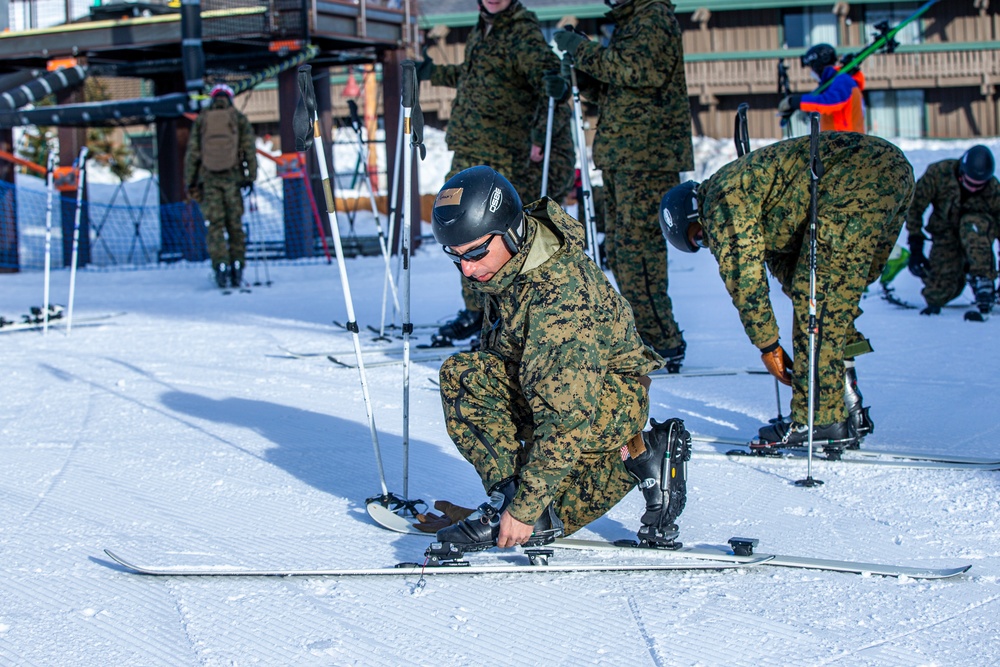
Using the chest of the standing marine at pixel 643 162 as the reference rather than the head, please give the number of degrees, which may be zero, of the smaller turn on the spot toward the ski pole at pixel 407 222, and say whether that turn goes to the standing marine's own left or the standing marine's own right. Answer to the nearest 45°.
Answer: approximately 90° to the standing marine's own left

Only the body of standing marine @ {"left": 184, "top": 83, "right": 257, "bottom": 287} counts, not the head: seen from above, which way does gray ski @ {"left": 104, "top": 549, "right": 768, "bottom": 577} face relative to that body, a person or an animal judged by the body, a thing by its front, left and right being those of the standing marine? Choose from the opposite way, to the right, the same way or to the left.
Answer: to the left

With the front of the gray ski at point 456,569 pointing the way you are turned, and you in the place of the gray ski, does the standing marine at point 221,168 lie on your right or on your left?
on your right

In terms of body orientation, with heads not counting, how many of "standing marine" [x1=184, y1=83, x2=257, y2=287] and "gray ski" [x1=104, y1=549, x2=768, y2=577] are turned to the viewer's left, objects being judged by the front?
1

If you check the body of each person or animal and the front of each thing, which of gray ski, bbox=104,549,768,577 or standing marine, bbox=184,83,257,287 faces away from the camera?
the standing marine

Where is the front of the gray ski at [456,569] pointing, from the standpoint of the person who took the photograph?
facing to the left of the viewer

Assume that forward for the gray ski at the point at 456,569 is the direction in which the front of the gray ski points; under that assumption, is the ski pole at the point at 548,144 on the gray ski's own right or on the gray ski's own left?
on the gray ski's own right

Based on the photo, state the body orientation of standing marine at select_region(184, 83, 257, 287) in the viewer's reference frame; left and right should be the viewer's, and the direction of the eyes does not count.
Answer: facing away from the viewer
